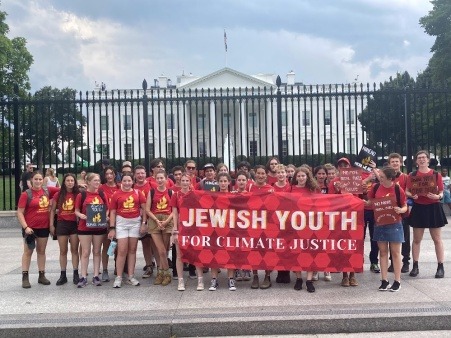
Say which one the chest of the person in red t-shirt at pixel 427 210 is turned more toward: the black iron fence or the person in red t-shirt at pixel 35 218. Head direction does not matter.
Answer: the person in red t-shirt

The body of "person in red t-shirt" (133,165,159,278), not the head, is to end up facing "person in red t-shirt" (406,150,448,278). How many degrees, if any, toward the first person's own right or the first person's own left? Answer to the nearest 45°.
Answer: approximately 90° to the first person's own left

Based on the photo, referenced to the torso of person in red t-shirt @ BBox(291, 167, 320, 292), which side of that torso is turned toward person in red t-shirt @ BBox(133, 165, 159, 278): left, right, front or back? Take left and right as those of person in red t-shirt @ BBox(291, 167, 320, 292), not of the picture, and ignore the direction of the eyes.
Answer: right

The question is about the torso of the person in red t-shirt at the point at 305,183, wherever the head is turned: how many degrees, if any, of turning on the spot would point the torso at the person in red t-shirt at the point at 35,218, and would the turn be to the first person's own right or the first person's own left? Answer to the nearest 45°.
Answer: approximately 90° to the first person's own right

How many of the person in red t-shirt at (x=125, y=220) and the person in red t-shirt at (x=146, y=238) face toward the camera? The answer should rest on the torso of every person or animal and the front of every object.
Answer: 2

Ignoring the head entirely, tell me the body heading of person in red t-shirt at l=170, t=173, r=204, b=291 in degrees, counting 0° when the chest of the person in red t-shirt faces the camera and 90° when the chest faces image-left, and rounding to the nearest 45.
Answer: approximately 0°
